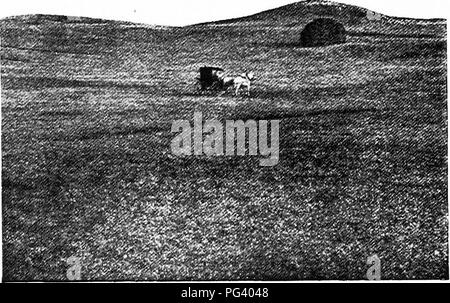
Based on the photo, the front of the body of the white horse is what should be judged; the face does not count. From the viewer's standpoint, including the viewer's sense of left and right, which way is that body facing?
facing to the right of the viewer
